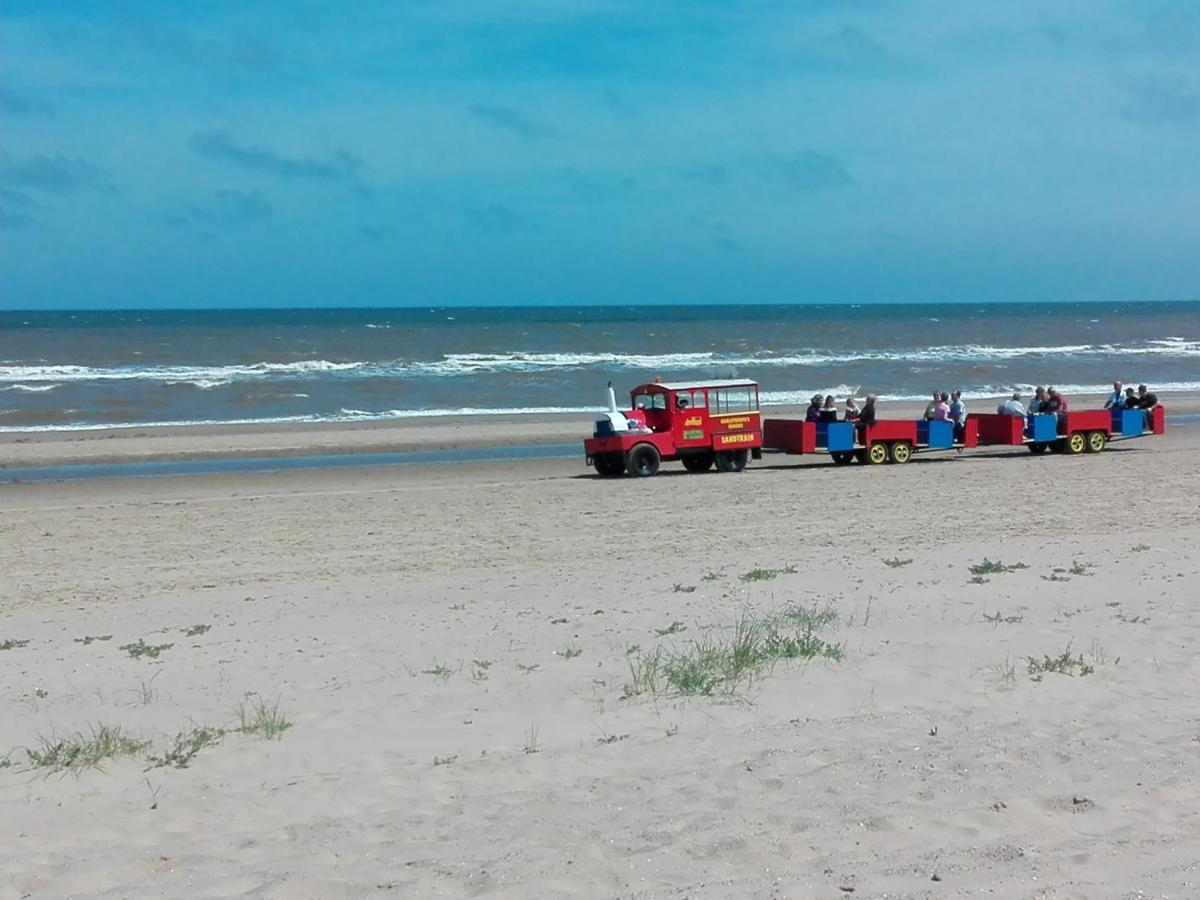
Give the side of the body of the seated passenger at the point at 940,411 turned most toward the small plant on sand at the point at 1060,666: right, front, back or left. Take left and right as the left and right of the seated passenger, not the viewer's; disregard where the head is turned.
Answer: left

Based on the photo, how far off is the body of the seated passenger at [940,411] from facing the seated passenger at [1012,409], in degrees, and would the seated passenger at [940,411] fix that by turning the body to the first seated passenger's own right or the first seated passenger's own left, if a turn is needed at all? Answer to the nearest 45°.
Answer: approximately 135° to the first seated passenger's own right

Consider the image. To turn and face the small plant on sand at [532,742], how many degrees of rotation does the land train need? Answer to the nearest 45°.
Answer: approximately 45° to its left

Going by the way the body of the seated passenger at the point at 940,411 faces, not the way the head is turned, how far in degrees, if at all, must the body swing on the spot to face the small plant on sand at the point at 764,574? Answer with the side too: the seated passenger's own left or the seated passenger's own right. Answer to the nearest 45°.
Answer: approximately 90° to the seated passenger's own left

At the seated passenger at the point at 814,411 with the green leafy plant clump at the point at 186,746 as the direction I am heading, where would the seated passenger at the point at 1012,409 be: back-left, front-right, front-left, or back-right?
back-left

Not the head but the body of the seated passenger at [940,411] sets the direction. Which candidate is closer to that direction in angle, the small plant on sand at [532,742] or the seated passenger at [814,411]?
the seated passenger

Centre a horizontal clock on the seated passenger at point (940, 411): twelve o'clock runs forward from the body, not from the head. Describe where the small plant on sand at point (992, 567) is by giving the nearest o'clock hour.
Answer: The small plant on sand is roughly at 9 o'clock from the seated passenger.

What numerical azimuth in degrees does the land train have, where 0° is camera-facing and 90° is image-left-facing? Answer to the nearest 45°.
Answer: approximately 45°

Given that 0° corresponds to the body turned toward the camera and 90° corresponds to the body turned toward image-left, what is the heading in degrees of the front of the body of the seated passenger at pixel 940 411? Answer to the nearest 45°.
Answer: approximately 90°
